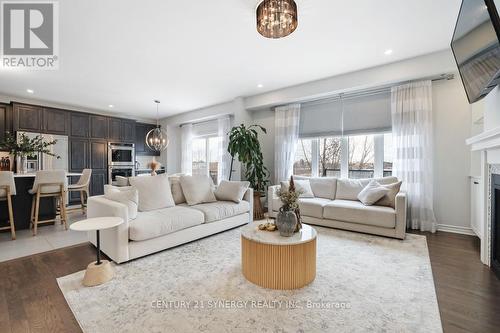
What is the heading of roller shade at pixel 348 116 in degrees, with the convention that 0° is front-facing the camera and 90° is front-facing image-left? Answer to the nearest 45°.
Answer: approximately 45°

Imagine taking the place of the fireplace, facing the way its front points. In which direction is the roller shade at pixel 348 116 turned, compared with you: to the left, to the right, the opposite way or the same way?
to the left

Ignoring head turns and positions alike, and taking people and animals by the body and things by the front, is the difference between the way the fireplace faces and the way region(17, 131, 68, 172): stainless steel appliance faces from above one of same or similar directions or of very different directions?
very different directions

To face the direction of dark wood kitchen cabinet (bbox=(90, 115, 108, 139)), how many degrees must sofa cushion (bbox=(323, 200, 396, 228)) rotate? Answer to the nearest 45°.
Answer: approximately 45° to its right

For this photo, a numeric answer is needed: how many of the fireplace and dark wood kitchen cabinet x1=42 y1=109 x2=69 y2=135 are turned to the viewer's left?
1

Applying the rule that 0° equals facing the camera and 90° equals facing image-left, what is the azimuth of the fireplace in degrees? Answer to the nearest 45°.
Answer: approximately 90°

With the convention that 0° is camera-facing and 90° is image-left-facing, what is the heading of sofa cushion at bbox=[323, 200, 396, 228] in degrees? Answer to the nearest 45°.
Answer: approximately 45°

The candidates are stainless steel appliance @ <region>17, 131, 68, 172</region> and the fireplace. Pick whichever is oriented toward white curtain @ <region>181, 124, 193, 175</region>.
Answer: the fireplace
